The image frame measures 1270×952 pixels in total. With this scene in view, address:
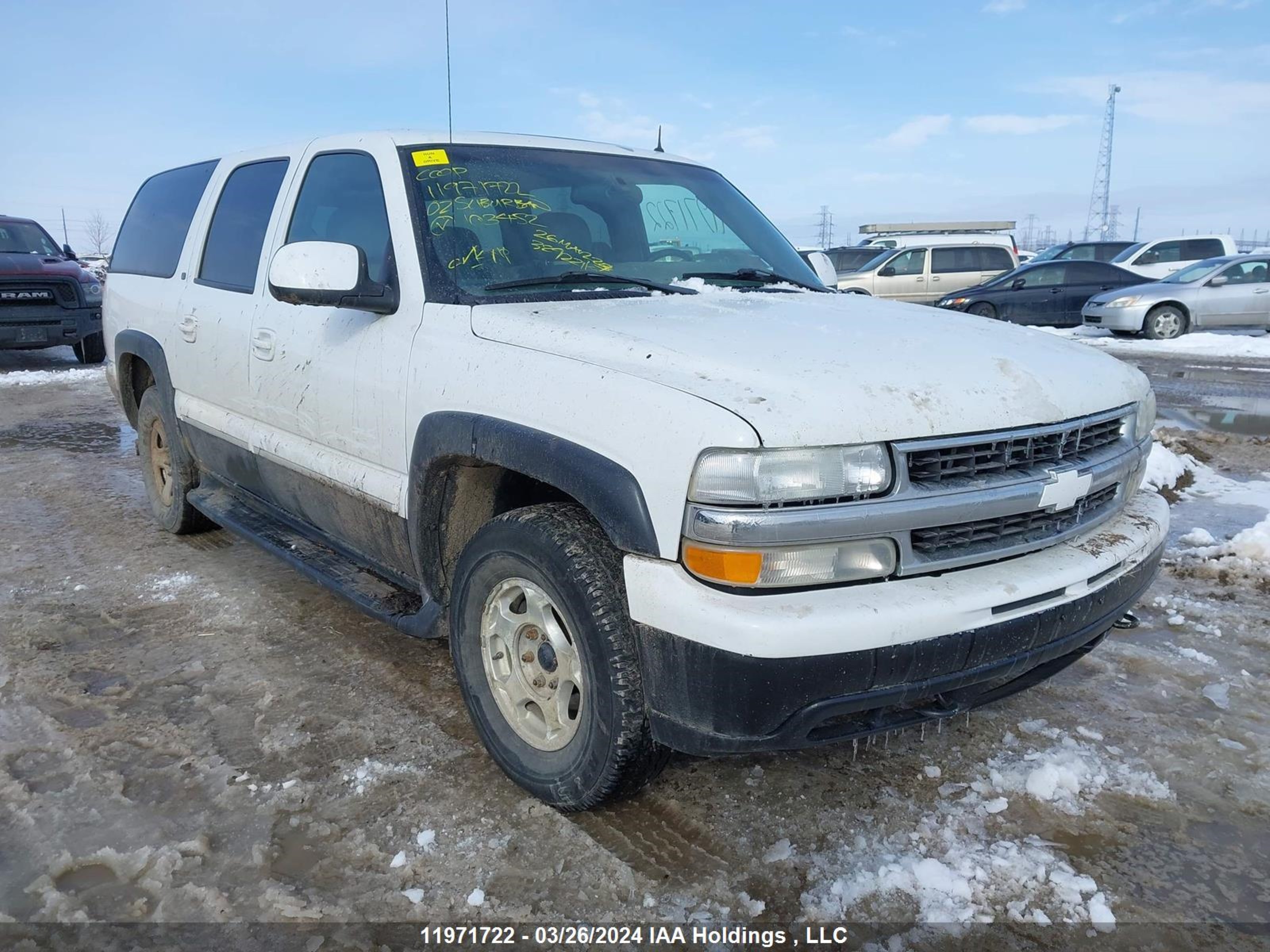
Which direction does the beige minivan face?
to the viewer's left

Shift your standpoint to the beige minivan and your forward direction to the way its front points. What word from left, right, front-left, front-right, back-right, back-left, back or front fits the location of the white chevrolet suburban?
left

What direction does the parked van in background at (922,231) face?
to the viewer's left

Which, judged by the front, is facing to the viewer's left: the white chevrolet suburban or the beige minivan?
the beige minivan

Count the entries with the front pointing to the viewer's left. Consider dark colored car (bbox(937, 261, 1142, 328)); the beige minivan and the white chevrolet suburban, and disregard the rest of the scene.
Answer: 2

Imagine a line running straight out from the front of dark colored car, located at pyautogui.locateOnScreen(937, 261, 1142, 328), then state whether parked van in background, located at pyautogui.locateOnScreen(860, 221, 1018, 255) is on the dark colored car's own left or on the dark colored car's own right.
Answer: on the dark colored car's own right

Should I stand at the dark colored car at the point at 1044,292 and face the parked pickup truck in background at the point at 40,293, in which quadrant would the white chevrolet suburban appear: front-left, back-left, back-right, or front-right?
front-left

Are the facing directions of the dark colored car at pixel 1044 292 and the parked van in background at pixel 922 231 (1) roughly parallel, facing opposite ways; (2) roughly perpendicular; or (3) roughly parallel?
roughly parallel

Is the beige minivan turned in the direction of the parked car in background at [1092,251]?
no

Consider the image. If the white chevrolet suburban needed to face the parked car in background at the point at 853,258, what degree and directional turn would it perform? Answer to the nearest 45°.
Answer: approximately 135° to its left

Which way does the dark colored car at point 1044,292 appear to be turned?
to the viewer's left

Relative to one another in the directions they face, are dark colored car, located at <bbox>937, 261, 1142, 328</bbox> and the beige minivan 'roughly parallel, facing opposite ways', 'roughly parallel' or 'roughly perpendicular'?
roughly parallel

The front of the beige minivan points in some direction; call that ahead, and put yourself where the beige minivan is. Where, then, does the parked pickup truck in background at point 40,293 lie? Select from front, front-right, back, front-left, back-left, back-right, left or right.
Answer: front-left

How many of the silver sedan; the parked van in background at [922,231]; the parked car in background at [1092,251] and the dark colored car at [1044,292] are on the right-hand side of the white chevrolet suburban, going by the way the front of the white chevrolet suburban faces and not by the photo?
0

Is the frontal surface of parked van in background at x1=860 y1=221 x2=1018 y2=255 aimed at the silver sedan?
no

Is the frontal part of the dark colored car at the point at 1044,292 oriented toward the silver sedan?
no

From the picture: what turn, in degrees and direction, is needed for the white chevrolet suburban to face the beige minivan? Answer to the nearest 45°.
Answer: approximately 135° to its left

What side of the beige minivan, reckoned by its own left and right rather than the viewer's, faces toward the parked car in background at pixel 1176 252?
back
